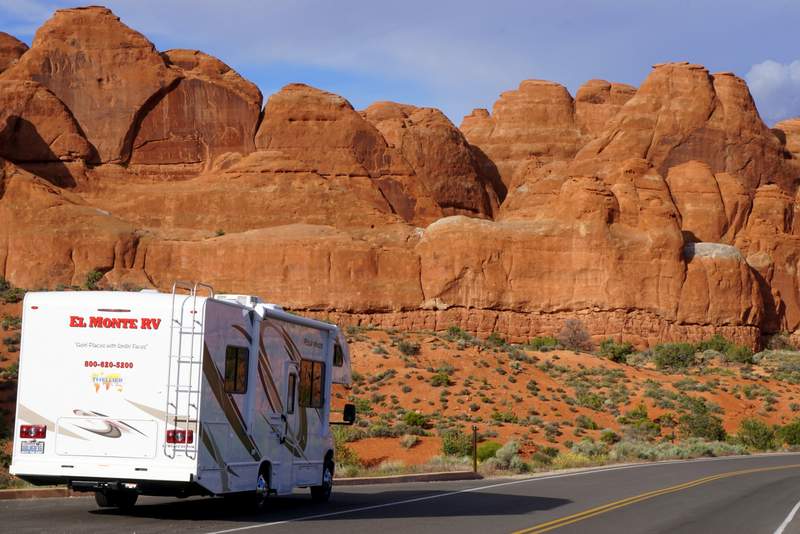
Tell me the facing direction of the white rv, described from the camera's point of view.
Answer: facing away from the viewer and to the right of the viewer

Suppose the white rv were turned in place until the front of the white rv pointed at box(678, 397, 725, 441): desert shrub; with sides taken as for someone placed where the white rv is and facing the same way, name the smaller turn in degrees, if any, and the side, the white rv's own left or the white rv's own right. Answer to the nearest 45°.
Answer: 0° — it already faces it

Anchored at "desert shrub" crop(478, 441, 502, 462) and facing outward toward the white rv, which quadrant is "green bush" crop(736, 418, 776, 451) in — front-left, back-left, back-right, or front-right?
back-left
